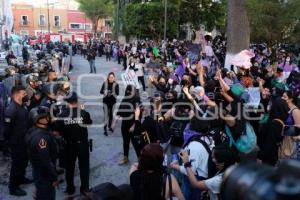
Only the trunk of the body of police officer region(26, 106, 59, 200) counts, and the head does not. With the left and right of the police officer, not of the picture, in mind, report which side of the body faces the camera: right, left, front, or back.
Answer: right

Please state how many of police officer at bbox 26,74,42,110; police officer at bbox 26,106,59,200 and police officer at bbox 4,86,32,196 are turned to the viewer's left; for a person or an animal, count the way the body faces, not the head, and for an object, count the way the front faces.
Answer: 0

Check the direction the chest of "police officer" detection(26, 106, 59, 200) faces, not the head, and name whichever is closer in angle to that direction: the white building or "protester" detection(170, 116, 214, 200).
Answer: the protester

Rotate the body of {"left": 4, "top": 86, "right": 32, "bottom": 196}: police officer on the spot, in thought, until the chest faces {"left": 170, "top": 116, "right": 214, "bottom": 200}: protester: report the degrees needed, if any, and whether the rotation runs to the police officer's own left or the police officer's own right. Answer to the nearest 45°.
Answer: approximately 45° to the police officer's own right

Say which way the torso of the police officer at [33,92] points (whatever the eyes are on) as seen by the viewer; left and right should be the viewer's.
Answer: facing the viewer and to the right of the viewer

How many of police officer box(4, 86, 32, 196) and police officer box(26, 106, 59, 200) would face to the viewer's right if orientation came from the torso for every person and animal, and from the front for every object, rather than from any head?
2

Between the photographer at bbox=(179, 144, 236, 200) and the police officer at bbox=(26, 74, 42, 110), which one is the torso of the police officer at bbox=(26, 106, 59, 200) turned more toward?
the photographer

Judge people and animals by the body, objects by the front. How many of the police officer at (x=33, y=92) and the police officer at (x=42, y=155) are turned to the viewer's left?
0

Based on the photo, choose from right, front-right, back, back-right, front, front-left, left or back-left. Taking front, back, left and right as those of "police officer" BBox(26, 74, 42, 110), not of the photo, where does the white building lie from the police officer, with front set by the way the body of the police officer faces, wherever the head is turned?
back-left

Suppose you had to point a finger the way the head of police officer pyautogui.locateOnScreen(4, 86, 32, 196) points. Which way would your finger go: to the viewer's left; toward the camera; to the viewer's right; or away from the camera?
to the viewer's right
